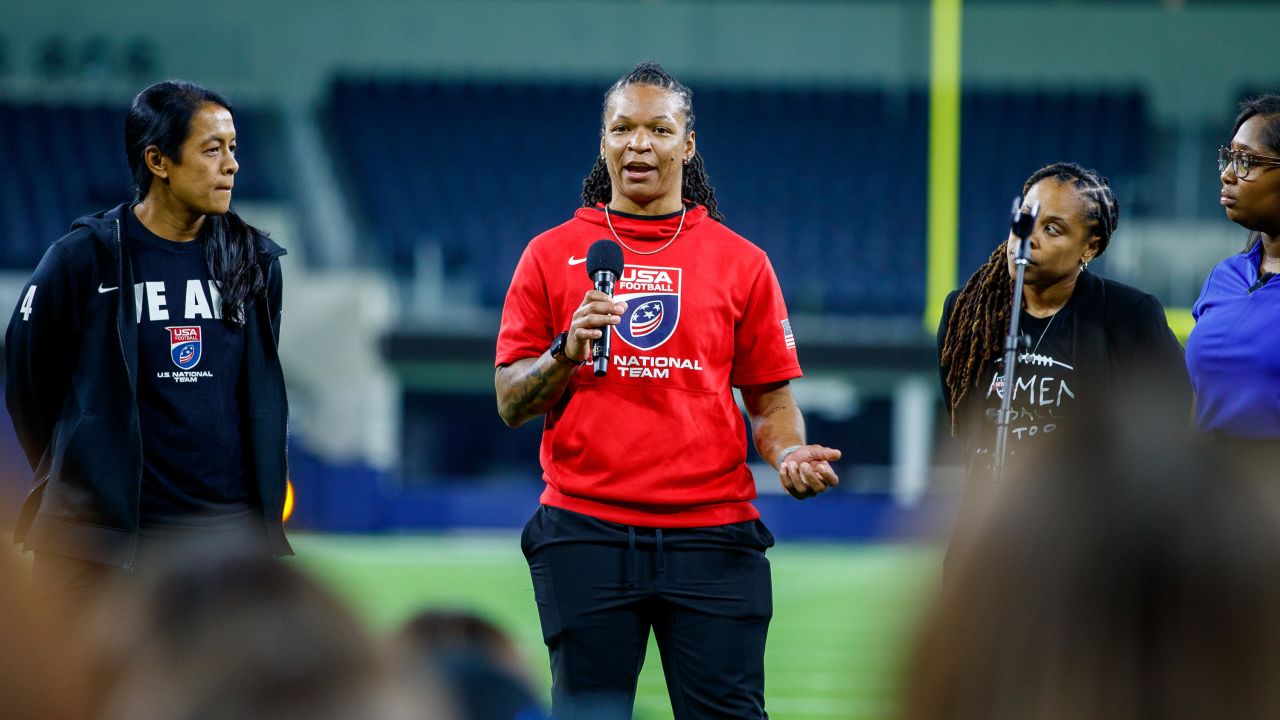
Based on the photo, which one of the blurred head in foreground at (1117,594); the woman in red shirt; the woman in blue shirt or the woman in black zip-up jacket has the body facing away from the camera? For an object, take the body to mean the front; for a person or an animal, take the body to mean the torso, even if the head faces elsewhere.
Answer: the blurred head in foreground

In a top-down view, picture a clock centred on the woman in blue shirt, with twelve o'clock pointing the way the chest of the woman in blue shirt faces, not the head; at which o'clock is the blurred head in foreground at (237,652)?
The blurred head in foreground is roughly at 11 o'clock from the woman in blue shirt.

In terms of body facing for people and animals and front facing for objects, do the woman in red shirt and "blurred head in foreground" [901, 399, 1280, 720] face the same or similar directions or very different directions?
very different directions

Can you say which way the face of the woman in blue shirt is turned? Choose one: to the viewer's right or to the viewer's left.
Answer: to the viewer's left

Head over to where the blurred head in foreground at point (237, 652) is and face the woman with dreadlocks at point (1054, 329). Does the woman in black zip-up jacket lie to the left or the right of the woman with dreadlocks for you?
left

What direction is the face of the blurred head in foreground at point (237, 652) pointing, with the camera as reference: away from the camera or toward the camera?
away from the camera

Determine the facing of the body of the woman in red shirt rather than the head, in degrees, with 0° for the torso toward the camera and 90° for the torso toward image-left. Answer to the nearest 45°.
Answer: approximately 0°

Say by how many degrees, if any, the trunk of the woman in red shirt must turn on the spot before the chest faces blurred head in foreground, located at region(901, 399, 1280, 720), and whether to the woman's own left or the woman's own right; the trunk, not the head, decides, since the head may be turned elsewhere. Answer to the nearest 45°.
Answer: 0° — they already face them

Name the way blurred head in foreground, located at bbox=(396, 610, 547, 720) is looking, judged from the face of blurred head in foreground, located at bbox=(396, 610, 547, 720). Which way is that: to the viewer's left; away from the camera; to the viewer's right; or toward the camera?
away from the camera

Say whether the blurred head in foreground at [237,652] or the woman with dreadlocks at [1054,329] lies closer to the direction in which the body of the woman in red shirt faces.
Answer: the blurred head in foreground

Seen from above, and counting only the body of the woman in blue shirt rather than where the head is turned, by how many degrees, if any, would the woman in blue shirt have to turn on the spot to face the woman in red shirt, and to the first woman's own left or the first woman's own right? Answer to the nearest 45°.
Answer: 0° — they already face them
